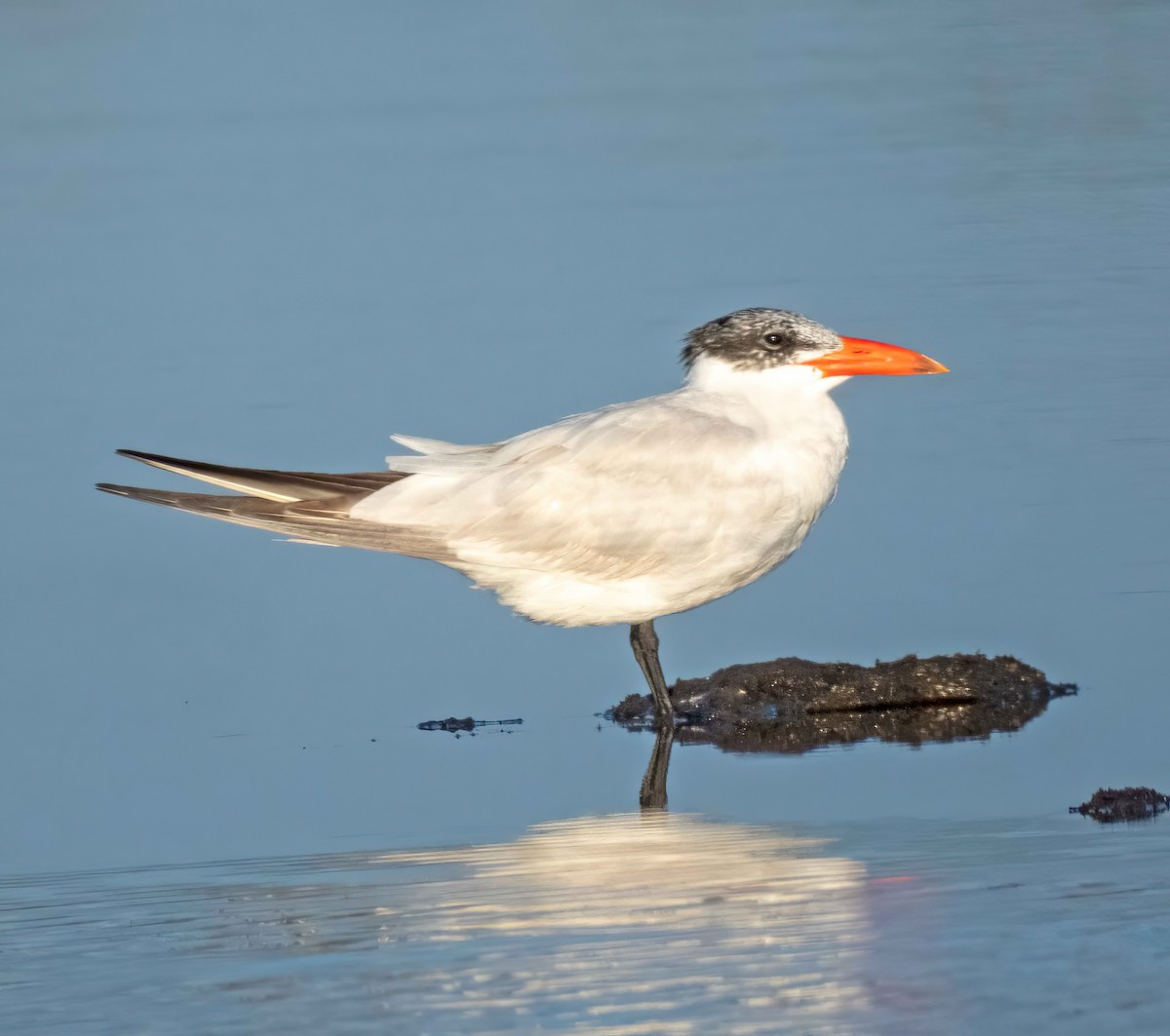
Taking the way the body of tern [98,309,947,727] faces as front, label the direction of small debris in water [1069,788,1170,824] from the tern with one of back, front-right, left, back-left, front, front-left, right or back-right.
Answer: front-right

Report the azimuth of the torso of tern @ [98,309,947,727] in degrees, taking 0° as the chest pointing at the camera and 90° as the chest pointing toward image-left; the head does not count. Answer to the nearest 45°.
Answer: approximately 270°

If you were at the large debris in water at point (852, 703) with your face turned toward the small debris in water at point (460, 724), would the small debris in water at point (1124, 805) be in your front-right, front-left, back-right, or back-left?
back-left

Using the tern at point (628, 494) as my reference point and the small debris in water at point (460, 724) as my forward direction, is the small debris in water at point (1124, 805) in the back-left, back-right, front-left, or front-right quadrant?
back-left
